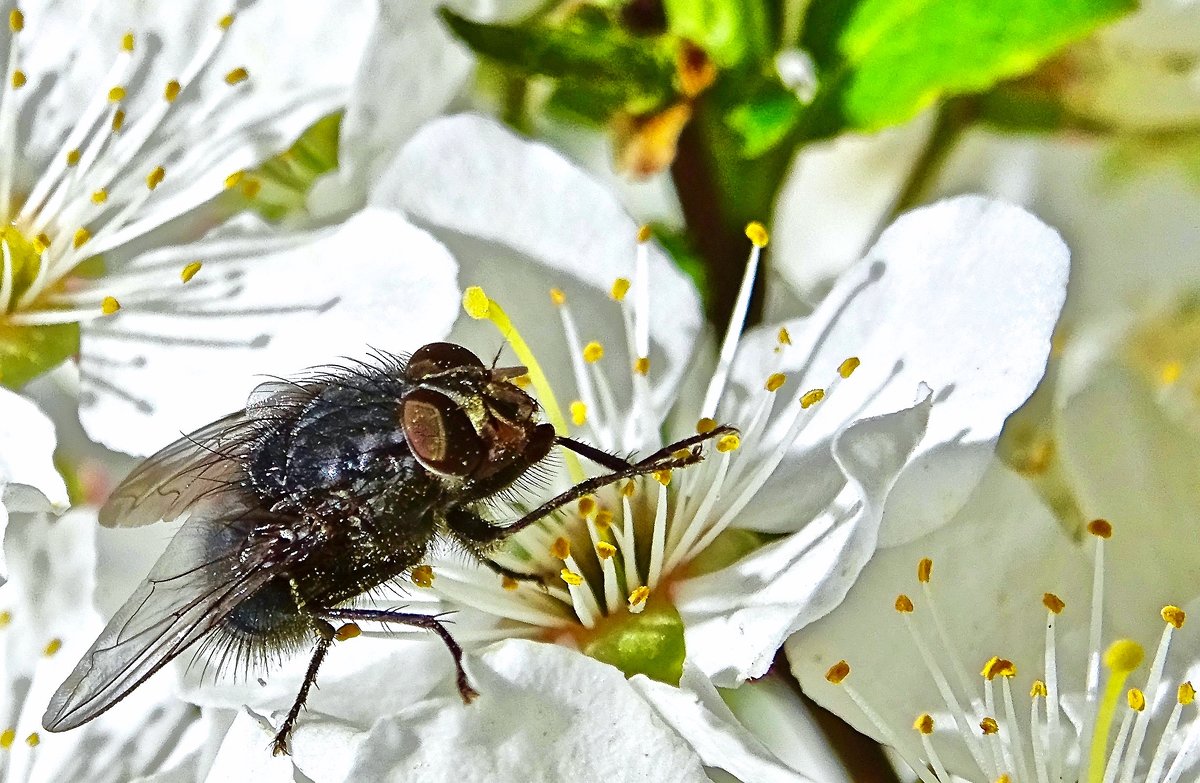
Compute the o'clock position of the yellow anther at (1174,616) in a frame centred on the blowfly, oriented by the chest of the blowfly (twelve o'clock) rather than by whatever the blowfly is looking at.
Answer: The yellow anther is roughly at 12 o'clock from the blowfly.

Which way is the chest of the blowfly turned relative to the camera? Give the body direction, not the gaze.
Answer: to the viewer's right
